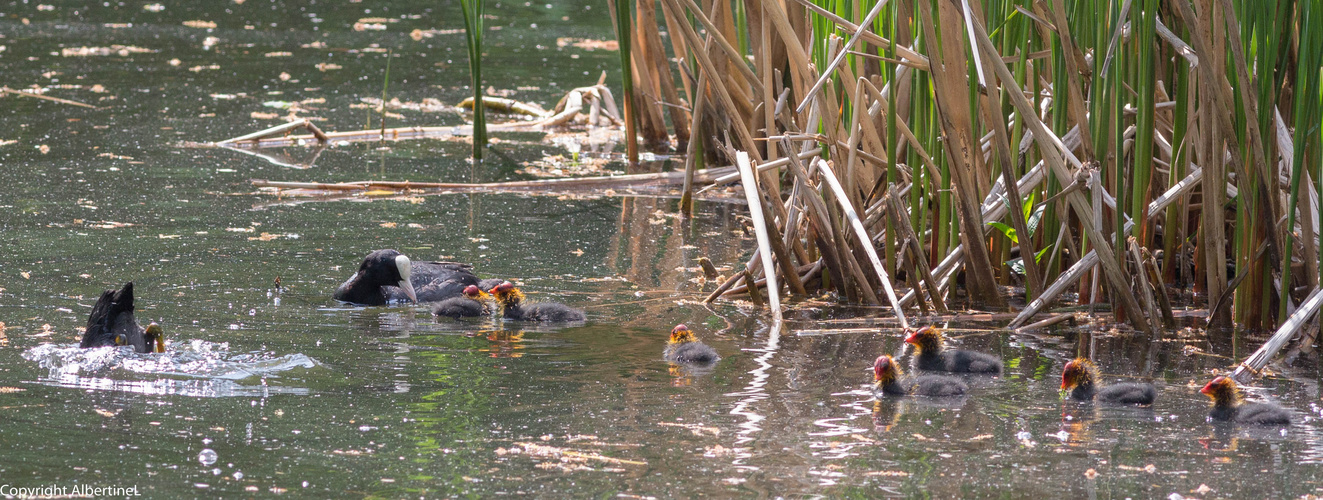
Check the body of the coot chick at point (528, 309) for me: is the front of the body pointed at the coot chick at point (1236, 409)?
no

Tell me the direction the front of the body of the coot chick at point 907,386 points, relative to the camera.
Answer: to the viewer's left

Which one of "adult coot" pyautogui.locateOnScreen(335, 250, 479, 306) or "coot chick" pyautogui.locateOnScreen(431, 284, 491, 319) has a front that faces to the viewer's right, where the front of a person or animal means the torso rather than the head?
the coot chick

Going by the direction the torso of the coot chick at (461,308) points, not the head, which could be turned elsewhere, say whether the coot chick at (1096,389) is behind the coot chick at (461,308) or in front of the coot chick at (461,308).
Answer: in front

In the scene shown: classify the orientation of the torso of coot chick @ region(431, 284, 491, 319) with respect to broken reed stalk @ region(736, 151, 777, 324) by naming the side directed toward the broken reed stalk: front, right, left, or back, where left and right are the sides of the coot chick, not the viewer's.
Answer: front

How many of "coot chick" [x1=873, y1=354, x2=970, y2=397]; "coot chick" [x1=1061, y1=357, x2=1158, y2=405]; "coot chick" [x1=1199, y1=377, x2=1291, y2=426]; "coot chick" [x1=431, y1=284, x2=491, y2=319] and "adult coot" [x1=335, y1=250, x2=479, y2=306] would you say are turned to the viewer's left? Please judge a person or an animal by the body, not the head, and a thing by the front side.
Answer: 4

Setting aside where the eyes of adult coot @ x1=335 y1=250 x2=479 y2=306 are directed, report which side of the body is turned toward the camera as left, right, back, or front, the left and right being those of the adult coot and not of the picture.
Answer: left

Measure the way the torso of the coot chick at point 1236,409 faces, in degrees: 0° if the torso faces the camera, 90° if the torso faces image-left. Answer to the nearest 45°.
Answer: approximately 90°

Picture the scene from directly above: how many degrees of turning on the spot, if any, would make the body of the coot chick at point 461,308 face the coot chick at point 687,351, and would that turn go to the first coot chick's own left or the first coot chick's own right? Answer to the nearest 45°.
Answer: approximately 45° to the first coot chick's own right

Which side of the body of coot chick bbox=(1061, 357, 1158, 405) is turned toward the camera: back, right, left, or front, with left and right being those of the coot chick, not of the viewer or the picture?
left

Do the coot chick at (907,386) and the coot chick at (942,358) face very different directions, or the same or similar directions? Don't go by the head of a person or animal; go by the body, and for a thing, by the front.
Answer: same or similar directions

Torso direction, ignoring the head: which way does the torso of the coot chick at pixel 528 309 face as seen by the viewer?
to the viewer's left

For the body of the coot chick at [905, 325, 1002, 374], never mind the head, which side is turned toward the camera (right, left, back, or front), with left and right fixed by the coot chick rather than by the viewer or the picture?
left

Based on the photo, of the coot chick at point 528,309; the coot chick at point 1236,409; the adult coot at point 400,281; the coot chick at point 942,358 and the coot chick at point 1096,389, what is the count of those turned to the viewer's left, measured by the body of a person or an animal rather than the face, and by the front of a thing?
5

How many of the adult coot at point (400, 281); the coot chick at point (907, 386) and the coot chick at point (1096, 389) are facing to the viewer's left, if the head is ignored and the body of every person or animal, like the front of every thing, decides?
3

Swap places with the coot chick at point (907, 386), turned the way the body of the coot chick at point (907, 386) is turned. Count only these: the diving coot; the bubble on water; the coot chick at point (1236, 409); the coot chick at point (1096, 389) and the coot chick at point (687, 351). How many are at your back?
2

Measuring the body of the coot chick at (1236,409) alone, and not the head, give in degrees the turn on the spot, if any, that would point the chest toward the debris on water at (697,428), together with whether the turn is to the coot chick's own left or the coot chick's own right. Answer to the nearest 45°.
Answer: approximately 45° to the coot chick's own left

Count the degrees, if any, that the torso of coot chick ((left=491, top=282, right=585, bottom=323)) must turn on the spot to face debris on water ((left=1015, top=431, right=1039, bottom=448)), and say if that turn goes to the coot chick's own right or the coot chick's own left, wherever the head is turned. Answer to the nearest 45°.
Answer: approximately 135° to the coot chick's own left

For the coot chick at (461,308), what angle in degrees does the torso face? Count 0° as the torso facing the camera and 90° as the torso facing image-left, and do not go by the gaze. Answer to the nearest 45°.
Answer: approximately 270°
